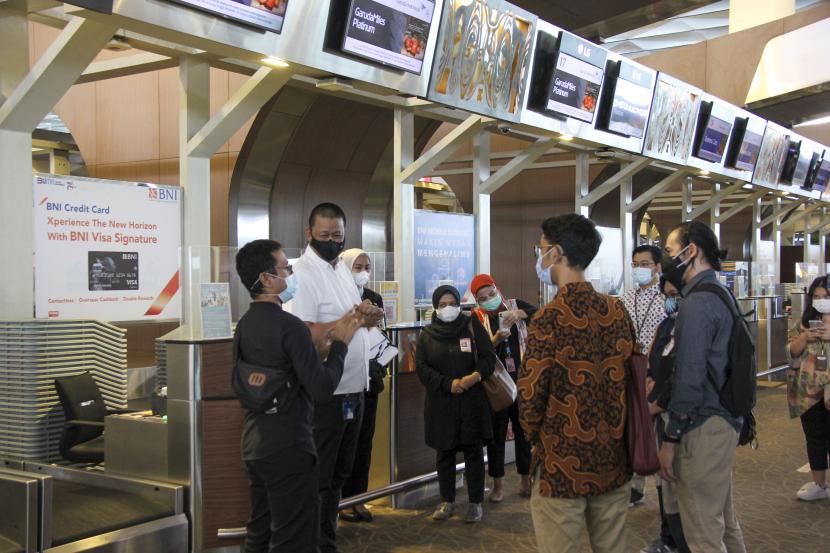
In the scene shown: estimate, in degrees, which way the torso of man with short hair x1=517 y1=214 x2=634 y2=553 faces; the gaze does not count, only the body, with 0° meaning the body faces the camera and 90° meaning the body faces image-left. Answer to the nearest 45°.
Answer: approximately 135°

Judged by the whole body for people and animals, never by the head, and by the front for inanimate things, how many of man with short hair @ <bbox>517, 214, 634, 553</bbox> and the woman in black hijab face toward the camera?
1

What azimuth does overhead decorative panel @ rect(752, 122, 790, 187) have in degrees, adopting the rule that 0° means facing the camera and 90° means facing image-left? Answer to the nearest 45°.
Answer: approximately 315°

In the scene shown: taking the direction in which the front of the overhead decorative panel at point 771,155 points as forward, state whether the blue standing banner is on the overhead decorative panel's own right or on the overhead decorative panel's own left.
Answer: on the overhead decorative panel's own right

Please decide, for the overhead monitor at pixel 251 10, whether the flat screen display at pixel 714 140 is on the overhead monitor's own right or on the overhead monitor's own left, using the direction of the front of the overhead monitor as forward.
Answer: on the overhead monitor's own left

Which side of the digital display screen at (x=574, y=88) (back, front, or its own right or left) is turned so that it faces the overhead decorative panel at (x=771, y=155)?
left

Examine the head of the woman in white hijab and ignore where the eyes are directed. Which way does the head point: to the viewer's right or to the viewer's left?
to the viewer's right

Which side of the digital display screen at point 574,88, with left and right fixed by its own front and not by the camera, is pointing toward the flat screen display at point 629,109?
left

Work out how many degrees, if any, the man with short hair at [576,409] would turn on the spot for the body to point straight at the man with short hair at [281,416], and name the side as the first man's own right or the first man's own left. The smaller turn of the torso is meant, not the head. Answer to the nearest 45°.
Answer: approximately 45° to the first man's own left
